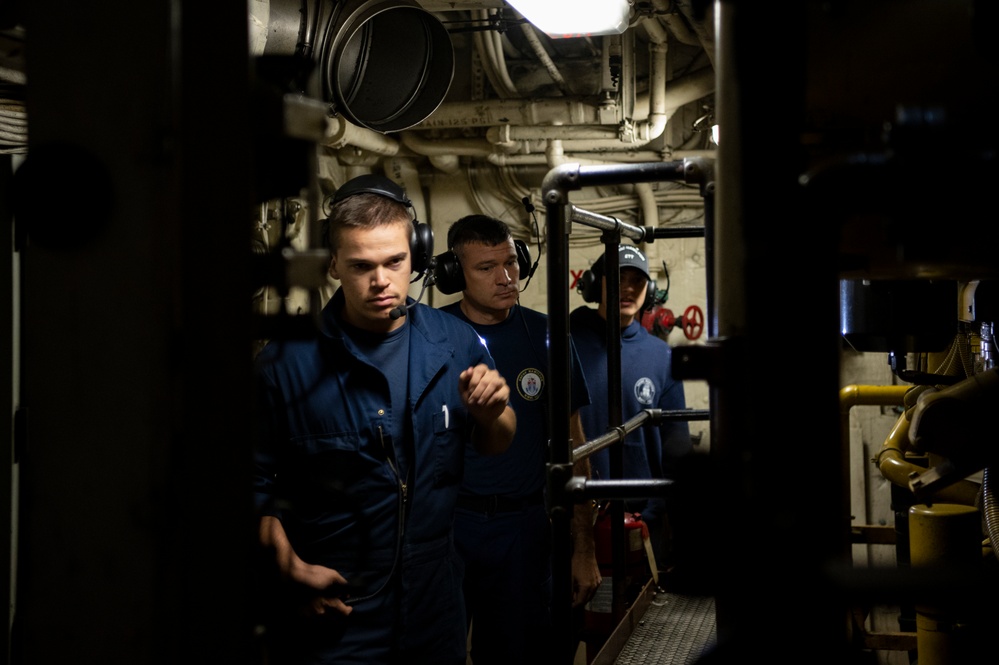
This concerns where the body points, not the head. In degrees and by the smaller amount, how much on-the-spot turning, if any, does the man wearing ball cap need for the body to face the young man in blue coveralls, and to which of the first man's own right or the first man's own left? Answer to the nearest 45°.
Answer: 0° — they already face them

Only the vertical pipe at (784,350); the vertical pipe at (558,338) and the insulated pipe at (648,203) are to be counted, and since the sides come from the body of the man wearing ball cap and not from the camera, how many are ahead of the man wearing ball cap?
2

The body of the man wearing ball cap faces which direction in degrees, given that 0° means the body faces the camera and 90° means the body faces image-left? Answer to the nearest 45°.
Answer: approximately 0°

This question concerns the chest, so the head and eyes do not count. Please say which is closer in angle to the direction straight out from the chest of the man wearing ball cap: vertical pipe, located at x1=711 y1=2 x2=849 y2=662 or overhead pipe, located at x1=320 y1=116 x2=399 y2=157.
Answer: the vertical pipe

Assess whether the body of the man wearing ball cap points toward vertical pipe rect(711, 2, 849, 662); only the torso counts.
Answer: yes
